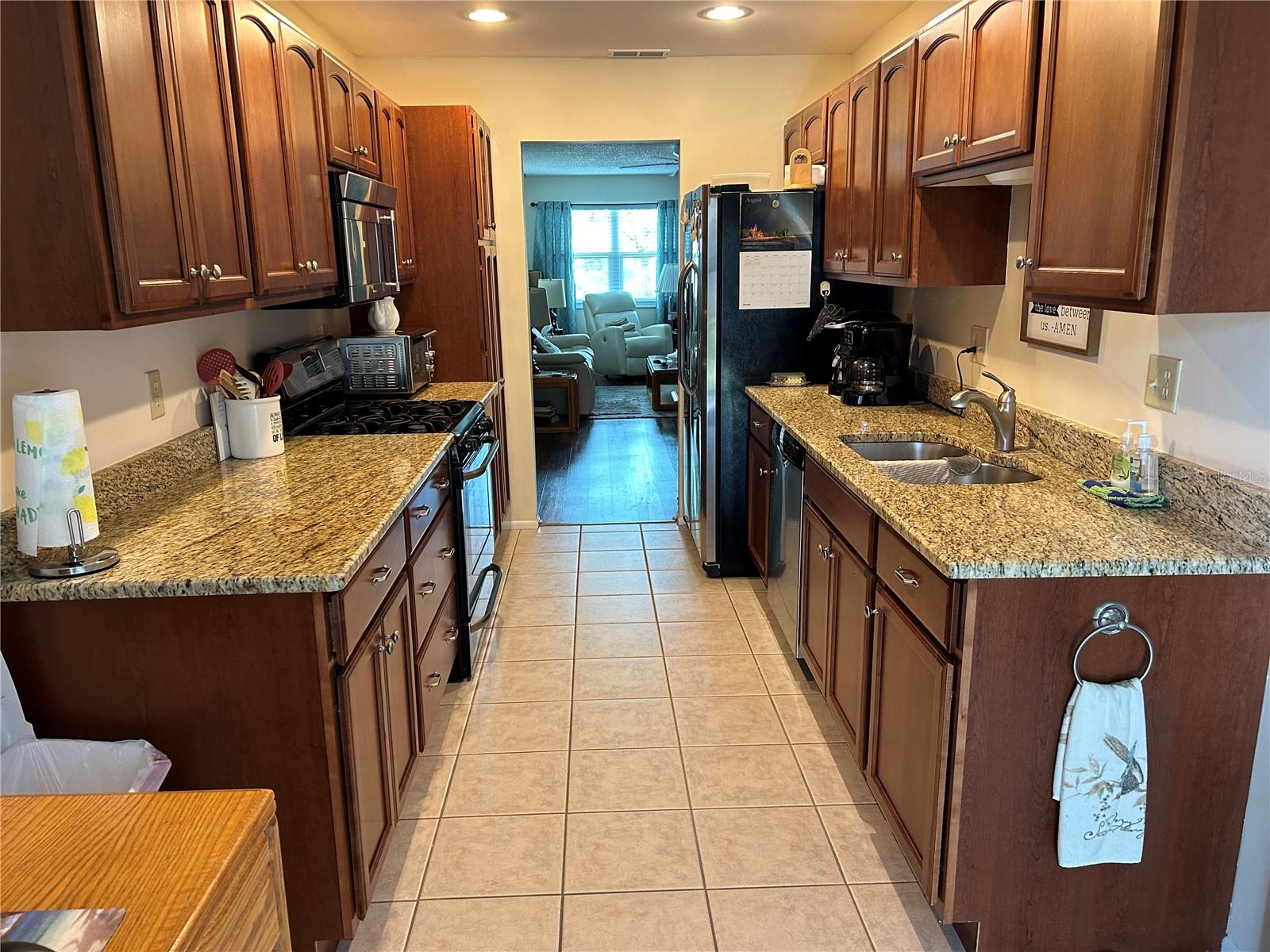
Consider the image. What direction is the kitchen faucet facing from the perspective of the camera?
to the viewer's left

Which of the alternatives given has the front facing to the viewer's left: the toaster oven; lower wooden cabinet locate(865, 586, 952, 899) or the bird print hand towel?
the lower wooden cabinet

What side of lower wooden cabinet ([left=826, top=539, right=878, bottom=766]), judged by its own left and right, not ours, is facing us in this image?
left

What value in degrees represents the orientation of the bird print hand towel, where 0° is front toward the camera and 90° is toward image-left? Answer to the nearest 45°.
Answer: approximately 0°

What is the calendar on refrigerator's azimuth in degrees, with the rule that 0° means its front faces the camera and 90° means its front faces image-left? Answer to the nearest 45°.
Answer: approximately 0°

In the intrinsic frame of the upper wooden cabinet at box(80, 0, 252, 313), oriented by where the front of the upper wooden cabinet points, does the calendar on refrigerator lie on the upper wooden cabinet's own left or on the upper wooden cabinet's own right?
on the upper wooden cabinet's own left

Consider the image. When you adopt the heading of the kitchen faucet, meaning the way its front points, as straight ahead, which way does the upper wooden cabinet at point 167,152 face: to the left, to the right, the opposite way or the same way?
the opposite way

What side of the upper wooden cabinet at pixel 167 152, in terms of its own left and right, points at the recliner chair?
left

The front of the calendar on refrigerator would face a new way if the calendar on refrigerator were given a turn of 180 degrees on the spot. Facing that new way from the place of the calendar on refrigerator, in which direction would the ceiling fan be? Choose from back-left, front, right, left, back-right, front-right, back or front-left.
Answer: front

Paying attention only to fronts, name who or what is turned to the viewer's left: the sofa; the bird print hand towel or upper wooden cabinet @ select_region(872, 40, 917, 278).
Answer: the upper wooden cabinet

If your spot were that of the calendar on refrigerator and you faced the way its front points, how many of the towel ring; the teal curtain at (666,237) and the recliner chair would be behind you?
2

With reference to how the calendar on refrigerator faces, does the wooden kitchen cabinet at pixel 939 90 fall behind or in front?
in front

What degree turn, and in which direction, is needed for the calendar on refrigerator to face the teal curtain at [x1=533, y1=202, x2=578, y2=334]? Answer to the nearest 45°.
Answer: approximately 180°

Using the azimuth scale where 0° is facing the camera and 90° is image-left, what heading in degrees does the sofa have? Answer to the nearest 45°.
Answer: approximately 270°

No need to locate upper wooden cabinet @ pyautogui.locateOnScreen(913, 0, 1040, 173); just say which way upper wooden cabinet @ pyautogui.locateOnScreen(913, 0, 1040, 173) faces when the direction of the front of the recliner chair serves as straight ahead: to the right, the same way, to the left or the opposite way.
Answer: to the right
